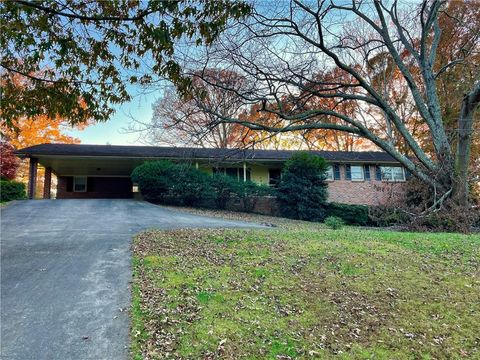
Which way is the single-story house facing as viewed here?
toward the camera

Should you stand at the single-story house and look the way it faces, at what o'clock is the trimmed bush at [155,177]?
The trimmed bush is roughly at 12 o'clock from the single-story house.

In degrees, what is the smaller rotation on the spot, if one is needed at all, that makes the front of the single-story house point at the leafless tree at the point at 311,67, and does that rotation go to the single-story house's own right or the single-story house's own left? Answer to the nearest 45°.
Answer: approximately 45° to the single-story house's own left

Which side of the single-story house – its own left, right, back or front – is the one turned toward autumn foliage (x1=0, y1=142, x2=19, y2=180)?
right

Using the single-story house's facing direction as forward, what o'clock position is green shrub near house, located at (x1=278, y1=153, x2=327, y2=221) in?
The green shrub near house is roughly at 10 o'clock from the single-story house.

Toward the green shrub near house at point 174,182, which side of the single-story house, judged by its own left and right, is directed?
front
